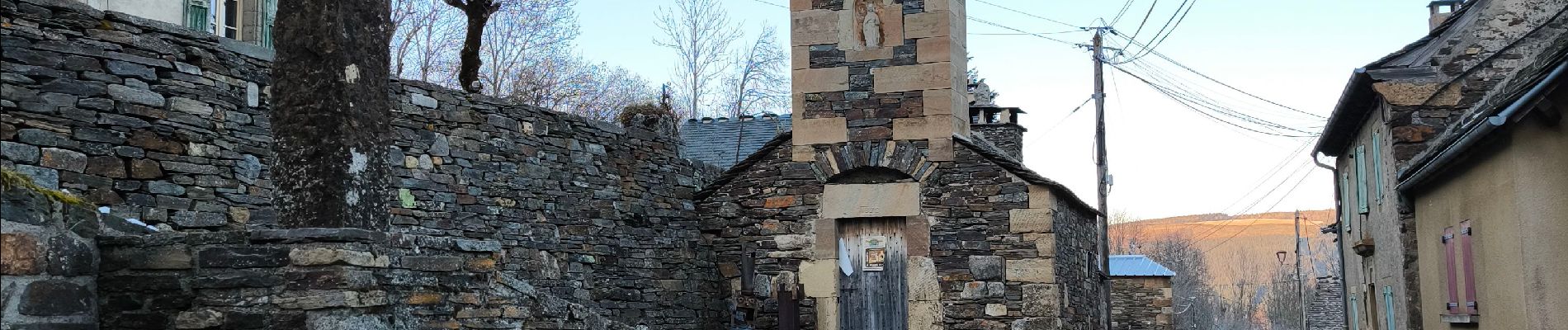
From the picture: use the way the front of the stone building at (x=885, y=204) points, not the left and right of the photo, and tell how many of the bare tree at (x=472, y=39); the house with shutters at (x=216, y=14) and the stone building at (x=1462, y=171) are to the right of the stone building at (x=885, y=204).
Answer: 2

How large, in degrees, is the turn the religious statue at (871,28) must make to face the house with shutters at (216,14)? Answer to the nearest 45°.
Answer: approximately 90° to its right

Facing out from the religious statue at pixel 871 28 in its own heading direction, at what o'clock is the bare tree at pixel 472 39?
The bare tree is roughly at 3 o'clock from the religious statue.

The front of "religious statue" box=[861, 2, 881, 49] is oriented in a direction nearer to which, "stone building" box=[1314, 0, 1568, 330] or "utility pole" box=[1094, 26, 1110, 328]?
the stone building

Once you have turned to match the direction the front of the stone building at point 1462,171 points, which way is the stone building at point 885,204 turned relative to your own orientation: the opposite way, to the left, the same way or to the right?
to the left

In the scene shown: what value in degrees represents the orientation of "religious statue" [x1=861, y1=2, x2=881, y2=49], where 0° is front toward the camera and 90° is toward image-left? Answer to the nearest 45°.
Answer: approximately 0°

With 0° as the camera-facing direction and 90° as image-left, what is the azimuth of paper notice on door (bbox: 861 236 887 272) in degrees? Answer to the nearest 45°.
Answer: approximately 0°

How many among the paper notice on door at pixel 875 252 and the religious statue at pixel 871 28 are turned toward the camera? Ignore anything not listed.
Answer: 2
